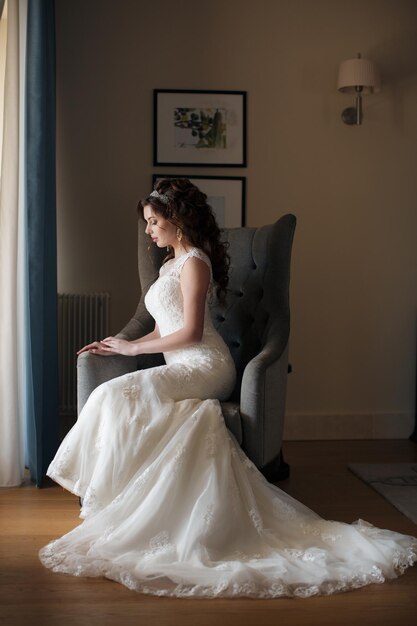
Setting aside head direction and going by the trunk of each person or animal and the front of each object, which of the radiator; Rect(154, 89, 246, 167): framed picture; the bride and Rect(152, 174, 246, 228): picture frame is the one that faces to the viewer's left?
the bride

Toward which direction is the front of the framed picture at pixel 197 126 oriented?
toward the camera

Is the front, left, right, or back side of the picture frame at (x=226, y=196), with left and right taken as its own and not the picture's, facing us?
front

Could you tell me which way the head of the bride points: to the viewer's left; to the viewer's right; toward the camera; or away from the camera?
to the viewer's left

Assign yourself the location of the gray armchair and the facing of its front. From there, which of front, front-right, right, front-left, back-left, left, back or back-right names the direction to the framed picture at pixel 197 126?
back-right

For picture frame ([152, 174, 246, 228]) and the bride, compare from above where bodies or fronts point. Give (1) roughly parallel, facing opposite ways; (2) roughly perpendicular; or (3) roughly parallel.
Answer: roughly perpendicular

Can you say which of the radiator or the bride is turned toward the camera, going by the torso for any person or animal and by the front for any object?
the radiator

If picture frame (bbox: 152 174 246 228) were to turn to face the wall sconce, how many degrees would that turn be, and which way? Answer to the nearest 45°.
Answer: approximately 90° to its left

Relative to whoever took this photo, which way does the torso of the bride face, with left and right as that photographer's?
facing to the left of the viewer

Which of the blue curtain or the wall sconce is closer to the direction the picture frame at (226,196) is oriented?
the blue curtain

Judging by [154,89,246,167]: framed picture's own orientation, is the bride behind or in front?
in front

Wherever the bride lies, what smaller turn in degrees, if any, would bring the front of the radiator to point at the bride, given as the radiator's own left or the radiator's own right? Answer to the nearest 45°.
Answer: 0° — it already faces them
